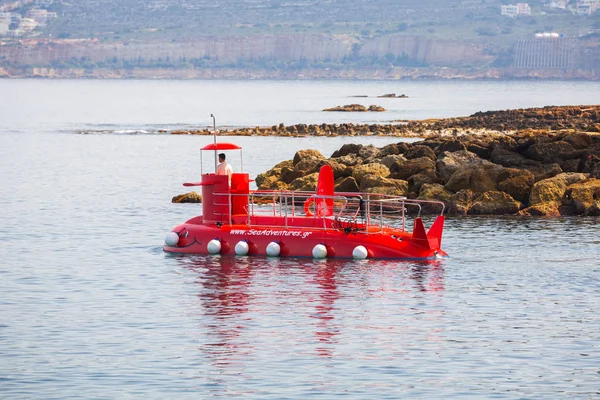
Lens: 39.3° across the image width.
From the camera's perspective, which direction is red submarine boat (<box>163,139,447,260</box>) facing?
to the viewer's left

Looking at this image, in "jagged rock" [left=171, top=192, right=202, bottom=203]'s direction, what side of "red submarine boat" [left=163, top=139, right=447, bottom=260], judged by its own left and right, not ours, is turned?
right

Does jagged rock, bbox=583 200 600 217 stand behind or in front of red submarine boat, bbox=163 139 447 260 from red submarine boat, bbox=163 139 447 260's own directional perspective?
behind
